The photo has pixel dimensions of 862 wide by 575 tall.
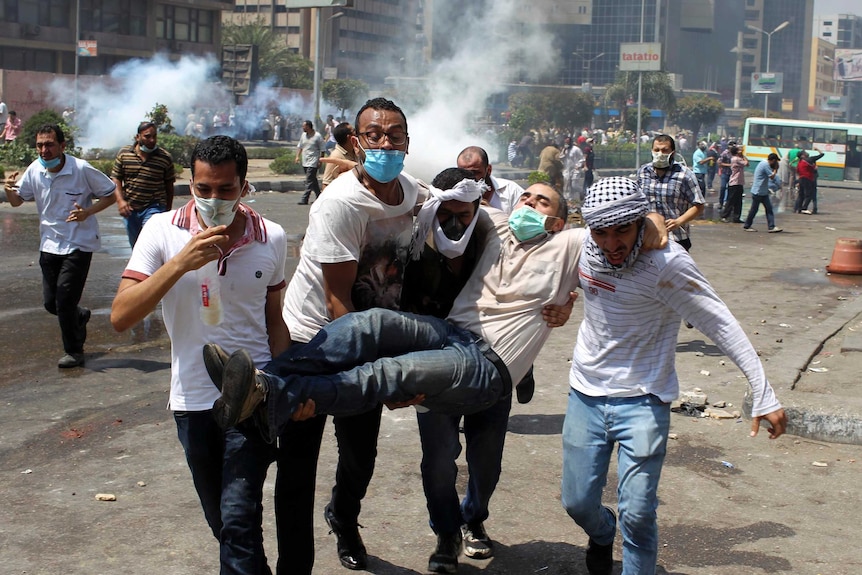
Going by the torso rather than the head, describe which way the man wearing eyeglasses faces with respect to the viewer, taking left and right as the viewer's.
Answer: facing the viewer and to the right of the viewer

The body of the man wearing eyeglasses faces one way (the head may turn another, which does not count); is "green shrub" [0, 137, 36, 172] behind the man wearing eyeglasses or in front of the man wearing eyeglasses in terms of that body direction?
behind

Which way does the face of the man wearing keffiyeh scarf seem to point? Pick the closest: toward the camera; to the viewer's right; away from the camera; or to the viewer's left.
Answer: toward the camera

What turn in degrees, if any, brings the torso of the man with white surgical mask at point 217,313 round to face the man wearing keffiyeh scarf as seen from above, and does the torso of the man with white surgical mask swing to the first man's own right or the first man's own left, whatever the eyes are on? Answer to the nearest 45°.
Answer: approximately 90° to the first man's own left

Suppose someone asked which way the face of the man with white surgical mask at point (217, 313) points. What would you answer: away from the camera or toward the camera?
toward the camera

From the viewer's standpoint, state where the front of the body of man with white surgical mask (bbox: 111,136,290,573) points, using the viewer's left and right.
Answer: facing the viewer

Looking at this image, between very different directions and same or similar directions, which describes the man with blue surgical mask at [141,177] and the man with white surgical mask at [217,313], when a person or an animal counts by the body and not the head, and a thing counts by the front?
same or similar directions

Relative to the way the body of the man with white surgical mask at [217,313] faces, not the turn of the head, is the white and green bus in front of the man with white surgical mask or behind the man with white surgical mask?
behind

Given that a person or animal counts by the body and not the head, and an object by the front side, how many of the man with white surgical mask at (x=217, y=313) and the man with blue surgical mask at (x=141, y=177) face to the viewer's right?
0

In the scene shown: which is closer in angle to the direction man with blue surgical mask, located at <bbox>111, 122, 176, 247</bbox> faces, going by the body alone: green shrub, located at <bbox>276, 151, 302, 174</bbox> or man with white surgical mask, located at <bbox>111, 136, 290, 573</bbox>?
the man with white surgical mask

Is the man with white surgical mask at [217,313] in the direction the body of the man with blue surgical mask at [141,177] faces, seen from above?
yes

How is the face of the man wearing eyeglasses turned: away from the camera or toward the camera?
toward the camera

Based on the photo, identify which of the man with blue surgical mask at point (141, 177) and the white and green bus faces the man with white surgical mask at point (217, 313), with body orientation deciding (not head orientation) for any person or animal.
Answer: the man with blue surgical mask

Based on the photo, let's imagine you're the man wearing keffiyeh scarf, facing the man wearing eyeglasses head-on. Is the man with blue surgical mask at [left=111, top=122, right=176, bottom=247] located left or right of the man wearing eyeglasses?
right

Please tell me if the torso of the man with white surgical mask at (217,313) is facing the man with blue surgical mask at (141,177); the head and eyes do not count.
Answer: no

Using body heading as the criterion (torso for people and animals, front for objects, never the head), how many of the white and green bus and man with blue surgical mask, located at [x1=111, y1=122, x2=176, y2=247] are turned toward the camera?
1
